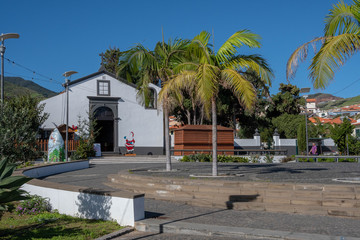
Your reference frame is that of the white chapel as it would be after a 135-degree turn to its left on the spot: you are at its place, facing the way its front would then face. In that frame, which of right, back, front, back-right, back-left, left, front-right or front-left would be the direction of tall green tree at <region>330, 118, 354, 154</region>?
front-right

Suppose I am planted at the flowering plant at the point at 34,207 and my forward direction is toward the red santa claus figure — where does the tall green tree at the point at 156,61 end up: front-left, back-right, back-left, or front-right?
front-right

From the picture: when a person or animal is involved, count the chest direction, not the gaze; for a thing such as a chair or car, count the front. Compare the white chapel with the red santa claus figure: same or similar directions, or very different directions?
same or similar directions

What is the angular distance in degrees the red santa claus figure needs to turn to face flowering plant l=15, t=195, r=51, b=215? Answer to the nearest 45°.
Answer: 0° — it already faces it

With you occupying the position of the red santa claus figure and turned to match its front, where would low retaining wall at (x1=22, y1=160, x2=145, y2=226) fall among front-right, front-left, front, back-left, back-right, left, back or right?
front

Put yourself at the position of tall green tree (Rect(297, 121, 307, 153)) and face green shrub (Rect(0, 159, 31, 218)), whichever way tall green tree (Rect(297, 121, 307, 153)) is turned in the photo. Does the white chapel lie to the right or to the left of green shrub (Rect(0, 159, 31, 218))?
right

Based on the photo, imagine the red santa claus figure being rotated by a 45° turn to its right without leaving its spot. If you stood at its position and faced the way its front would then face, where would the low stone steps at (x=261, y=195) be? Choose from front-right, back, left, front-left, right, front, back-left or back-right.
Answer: front-left

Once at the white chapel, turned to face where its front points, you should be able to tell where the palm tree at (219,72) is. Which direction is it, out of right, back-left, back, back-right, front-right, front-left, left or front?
front

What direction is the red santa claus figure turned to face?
toward the camera

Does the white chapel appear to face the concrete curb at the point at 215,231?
yes

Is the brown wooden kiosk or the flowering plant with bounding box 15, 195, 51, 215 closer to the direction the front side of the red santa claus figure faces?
the flowering plant

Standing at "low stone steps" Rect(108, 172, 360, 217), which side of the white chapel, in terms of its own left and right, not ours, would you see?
front

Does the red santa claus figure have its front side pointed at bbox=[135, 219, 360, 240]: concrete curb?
yes

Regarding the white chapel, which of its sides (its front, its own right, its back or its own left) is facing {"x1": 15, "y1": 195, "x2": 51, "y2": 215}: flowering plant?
front

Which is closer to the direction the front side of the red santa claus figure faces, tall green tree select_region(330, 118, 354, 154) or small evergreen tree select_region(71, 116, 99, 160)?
the small evergreen tree
